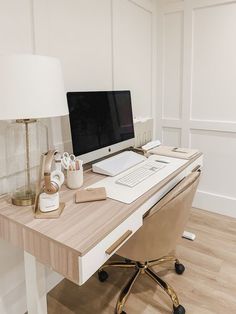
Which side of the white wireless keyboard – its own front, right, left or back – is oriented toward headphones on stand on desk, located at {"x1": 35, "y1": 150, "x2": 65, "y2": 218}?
right

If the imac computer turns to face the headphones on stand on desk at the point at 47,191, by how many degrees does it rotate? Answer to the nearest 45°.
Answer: approximately 45° to its right

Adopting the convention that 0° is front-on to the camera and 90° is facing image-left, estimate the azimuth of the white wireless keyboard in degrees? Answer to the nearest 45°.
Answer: approximately 315°
